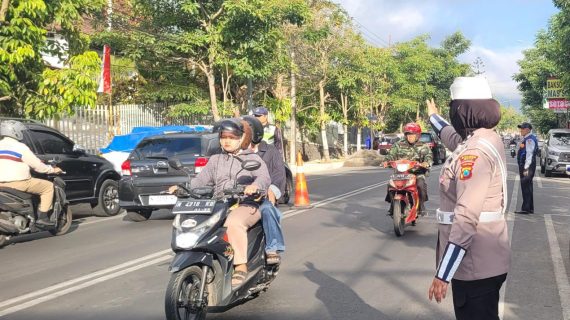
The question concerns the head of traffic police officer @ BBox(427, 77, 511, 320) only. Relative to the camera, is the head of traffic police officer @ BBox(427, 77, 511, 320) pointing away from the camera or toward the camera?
away from the camera

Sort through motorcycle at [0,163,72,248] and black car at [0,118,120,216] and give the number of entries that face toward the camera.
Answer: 0

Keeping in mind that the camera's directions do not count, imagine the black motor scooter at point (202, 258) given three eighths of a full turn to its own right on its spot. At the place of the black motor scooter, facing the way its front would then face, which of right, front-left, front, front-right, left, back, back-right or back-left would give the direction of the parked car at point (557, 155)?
front-right

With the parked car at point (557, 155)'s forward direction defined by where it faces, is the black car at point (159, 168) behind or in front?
in front

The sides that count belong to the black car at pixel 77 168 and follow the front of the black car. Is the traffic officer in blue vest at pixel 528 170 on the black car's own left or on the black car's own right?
on the black car's own right

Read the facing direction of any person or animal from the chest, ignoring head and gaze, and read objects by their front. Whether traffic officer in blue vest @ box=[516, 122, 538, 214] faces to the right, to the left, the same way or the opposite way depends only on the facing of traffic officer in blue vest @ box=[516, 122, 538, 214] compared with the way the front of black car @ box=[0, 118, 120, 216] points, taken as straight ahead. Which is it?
to the left

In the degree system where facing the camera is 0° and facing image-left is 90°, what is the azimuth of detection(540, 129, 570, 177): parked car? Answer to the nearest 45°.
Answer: approximately 0°

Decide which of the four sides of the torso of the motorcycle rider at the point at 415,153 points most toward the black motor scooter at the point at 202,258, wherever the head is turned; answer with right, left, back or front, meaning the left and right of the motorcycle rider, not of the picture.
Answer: front
